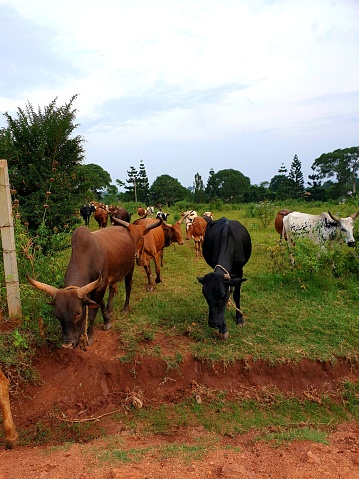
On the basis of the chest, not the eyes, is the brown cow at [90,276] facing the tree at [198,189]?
no

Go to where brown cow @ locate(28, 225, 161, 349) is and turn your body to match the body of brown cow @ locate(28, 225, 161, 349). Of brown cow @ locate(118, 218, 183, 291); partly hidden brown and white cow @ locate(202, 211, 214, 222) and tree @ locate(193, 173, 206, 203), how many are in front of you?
0

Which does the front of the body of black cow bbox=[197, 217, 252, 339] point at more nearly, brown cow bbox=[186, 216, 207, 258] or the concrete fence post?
the concrete fence post

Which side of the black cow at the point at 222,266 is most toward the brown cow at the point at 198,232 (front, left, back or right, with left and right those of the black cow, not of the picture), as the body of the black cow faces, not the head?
back

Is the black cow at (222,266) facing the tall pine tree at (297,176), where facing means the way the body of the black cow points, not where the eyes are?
no

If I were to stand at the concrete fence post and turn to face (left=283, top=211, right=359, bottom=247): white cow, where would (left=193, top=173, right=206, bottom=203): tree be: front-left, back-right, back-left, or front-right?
front-left

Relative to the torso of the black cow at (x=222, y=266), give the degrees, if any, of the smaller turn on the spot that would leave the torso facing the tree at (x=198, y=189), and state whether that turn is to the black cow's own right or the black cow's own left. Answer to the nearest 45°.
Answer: approximately 180°

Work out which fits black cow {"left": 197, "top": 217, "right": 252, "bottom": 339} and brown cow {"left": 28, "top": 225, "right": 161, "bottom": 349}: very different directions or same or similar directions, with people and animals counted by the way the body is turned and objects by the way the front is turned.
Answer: same or similar directions

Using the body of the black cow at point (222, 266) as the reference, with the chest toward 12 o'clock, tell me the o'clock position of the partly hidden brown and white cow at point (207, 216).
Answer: The partly hidden brown and white cow is roughly at 6 o'clock from the black cow.

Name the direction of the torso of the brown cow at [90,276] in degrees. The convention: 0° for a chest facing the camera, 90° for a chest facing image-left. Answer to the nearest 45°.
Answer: approximately 45°

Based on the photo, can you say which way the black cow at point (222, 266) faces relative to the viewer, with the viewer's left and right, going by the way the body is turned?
facing the viewer

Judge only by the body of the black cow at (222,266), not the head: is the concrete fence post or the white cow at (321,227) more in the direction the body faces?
the concrete fence post

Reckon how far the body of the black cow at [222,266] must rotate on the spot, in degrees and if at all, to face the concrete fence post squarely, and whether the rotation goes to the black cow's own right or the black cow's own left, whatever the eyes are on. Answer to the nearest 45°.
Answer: approximately 90° to the black cow's own right

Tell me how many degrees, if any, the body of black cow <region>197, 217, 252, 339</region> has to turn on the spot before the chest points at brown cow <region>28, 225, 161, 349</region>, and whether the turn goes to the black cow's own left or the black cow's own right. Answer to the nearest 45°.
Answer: approximately 45° to the black cow's own right

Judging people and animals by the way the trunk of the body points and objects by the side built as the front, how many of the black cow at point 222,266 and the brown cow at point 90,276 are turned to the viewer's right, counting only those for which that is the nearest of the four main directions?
0
